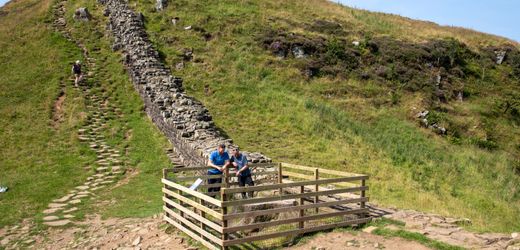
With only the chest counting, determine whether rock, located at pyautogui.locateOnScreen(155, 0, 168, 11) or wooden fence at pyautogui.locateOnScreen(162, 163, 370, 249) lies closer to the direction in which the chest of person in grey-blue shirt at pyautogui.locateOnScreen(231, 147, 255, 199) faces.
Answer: the wooden fence

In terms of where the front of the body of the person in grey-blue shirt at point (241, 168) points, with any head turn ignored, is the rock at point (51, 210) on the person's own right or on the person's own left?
on the person's own right

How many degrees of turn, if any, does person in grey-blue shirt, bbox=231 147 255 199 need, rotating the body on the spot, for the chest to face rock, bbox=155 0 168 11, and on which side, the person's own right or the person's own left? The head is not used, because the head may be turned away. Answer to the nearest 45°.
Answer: approximately 135° to the person's own right

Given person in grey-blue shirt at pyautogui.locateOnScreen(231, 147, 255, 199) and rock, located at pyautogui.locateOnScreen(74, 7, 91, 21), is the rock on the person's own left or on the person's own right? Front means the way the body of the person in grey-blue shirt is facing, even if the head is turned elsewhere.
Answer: on the person's own right

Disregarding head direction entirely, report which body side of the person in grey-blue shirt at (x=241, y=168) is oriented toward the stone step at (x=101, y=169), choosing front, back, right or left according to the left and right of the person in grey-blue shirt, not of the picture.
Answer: right

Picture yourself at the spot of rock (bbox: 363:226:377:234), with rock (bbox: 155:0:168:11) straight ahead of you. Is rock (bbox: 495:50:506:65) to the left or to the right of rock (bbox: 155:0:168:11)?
right

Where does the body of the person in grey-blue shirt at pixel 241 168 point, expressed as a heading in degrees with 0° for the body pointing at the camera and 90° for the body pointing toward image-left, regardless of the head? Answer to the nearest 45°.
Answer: approximately 45°

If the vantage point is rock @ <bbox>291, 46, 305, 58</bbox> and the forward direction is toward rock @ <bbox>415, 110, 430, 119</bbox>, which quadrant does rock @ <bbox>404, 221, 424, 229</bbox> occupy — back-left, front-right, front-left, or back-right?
front-right

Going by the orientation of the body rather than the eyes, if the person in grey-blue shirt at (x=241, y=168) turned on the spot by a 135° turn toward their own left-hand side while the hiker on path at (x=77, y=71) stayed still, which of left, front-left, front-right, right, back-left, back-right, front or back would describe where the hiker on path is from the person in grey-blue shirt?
back-left

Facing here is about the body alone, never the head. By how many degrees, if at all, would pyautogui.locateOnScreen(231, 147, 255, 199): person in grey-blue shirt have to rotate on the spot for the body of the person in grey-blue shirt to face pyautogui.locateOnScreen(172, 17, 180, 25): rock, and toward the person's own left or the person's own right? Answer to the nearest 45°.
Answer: approximately 135° to the person's own right

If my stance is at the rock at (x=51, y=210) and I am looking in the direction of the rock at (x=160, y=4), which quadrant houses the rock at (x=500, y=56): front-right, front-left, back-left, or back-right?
front-right

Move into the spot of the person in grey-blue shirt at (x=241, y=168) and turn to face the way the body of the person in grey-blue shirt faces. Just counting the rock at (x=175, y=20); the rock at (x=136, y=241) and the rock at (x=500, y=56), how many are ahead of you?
1

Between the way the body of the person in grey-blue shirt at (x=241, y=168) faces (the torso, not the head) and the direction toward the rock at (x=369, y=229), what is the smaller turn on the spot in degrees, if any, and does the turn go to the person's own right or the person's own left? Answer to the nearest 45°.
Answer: approximately 90° to the person's own left

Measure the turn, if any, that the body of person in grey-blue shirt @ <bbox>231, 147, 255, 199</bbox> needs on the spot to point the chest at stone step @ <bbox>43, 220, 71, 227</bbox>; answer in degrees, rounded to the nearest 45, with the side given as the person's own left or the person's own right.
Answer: approximately 45° to the person's own right

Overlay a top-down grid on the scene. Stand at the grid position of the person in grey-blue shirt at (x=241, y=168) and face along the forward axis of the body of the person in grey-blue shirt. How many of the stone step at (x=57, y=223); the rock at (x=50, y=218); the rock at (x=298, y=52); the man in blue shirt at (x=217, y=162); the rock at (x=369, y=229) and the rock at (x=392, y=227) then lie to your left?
2

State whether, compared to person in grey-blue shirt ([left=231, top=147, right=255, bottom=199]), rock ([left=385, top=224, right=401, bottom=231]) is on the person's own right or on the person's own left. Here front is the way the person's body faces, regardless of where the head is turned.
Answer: on the person's own left
